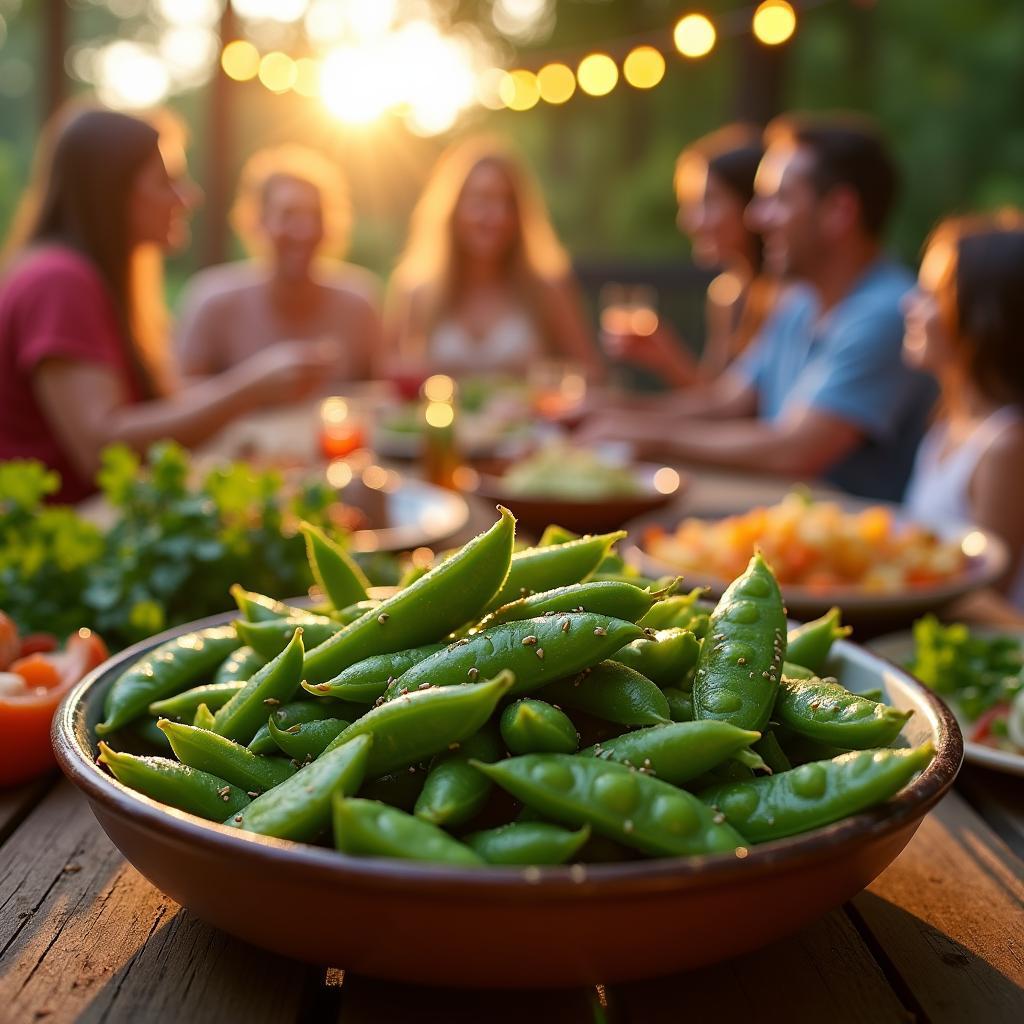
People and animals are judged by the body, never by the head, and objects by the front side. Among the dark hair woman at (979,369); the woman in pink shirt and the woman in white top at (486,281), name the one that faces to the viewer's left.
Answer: the dark hair woman

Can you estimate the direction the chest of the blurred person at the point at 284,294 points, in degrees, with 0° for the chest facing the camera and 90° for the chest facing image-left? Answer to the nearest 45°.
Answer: approximately 0°

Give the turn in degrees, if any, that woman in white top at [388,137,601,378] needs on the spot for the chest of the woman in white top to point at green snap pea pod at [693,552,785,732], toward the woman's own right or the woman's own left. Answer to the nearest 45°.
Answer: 0° — they already face it

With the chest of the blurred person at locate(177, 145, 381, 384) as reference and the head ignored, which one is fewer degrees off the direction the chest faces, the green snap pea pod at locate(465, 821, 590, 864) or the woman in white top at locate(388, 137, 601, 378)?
the green snap pea pod

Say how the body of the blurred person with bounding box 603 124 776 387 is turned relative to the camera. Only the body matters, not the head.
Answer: to the viewer's left

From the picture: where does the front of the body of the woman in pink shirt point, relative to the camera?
to the viewer's right

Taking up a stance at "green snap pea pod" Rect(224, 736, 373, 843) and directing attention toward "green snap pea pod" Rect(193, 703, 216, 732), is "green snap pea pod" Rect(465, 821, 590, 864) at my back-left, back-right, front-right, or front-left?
back-right

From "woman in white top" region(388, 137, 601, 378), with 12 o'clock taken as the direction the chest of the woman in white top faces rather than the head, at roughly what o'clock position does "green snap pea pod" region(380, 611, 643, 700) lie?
The green snap pea pod is roughly at 12 o'clock from the woman in white top.

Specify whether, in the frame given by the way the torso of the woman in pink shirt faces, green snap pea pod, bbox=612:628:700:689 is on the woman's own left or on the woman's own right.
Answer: on the woman's own right

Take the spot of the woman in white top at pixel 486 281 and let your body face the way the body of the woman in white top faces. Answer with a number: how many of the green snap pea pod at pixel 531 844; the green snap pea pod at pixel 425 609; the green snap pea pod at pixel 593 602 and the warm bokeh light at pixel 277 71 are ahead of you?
3

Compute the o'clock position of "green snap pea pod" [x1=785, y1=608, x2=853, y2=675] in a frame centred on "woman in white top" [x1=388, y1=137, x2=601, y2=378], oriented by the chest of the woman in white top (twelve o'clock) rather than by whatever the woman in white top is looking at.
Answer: The green snap pea pod is roughly at 12 o'clock from the woman in white top.

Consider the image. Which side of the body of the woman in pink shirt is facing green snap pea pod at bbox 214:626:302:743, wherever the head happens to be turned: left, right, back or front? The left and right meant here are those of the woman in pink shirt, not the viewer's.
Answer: right

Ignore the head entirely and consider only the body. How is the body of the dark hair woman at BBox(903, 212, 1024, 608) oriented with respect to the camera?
to the viewer's left

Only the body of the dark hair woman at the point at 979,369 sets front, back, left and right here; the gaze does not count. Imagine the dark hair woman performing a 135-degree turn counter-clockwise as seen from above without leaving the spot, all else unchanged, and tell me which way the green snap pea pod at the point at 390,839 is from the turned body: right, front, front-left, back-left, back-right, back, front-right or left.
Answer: front-right

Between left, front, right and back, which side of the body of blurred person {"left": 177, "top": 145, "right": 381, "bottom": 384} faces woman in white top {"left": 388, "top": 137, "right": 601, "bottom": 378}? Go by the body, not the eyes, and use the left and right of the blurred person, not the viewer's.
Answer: left
